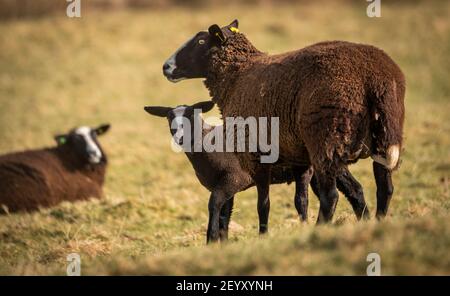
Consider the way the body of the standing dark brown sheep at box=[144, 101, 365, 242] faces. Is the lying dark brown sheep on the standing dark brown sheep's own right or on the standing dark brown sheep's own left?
on the standing dark brown sheep's own right

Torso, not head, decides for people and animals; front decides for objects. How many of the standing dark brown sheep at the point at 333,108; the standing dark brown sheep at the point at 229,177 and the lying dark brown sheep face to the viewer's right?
1

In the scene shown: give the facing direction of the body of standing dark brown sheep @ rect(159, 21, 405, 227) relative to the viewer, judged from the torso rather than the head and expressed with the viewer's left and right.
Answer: facing away from the viewer and to the left of the viewer

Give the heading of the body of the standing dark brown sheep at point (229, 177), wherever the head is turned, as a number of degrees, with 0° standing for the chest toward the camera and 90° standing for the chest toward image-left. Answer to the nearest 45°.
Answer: approximately 45°

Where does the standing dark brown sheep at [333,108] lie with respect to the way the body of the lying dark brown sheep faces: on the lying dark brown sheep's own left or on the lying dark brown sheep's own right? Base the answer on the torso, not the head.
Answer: on the lying dark brown sheep's own right

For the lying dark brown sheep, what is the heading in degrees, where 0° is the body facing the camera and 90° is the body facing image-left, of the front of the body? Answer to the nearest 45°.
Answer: approximately 270°

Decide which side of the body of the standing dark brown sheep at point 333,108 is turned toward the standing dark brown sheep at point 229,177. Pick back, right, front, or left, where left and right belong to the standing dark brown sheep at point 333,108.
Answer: front

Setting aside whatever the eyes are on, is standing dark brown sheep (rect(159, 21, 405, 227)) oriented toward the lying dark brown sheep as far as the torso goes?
yes

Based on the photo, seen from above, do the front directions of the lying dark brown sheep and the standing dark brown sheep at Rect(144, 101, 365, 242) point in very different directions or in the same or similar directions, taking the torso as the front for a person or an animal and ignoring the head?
very different directions
